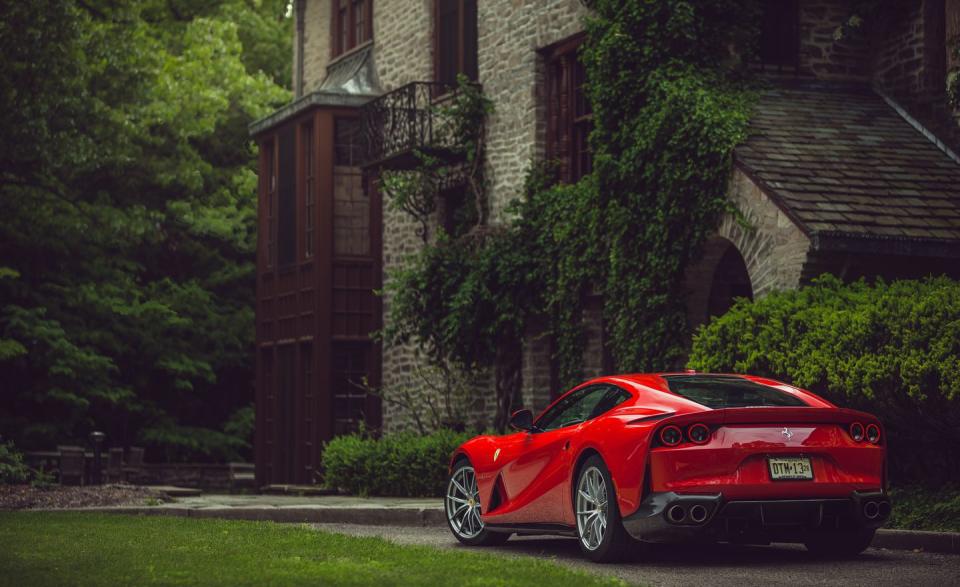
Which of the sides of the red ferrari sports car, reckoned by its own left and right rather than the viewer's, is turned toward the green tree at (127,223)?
front

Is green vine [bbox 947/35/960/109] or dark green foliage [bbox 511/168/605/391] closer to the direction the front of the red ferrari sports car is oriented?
the dark green foliage

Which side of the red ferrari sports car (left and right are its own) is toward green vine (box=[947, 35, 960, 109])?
right

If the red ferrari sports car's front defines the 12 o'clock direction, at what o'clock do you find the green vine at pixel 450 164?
The green vine is roughly at 1 o'clock from the red ferrari sports car.

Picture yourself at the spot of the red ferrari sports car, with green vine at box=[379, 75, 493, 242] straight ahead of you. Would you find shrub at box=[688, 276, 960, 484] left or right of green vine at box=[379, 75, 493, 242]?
right

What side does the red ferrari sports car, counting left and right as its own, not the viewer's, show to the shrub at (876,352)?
right

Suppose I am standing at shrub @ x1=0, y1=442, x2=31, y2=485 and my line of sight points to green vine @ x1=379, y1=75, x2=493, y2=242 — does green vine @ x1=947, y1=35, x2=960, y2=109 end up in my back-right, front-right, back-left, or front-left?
front-right

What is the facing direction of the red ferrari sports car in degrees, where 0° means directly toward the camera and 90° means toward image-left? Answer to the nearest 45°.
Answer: approximately 135°

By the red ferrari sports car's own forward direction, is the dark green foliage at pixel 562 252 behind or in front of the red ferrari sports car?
in front
